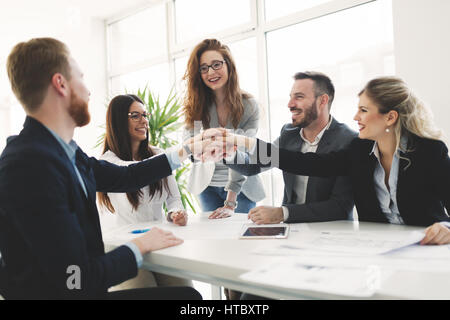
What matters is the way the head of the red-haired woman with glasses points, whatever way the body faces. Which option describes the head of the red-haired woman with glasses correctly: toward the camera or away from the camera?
toward the camera

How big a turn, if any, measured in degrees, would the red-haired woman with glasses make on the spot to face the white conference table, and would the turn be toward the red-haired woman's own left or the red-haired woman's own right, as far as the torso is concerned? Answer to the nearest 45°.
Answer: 0° — they already face it

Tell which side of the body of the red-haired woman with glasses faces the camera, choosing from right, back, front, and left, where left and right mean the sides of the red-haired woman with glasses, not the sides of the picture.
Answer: front

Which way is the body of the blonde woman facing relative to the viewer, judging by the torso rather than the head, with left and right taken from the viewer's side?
facing the viewer and to the left of the viewer

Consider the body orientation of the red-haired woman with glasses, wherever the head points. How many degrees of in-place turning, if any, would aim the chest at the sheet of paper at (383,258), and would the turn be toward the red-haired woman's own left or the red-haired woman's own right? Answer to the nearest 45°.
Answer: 0° — they already face it

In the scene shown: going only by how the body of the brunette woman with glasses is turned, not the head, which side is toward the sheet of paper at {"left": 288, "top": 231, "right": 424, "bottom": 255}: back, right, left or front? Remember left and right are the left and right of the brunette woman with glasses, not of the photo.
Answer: front

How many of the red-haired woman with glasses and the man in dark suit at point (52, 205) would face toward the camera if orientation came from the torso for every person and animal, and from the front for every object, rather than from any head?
1

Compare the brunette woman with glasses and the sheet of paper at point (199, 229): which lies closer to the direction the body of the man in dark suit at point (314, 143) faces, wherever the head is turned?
the sheet of paper

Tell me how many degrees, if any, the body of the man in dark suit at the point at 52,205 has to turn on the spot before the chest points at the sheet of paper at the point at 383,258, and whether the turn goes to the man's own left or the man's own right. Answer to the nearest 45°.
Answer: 0° — they already face it

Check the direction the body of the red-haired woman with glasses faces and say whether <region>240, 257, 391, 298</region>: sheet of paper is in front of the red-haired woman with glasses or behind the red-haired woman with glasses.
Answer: in front

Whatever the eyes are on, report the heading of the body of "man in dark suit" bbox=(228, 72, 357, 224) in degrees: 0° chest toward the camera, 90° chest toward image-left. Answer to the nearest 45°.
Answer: approximately 45°

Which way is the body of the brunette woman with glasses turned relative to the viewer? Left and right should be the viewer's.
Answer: facing the viewer and to the right of the viewer
